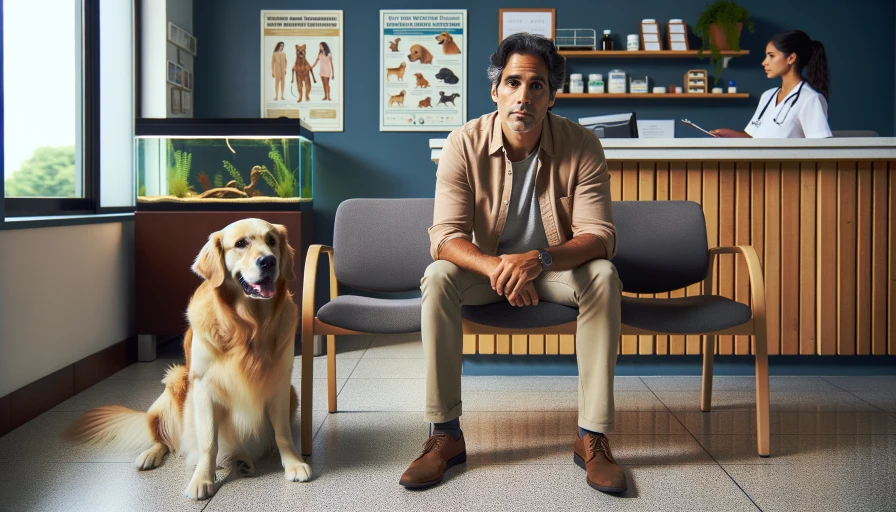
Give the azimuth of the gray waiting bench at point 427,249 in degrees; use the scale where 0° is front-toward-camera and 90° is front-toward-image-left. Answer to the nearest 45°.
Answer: approximately 0°

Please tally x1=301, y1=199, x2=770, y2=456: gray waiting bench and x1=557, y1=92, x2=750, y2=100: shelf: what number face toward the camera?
2

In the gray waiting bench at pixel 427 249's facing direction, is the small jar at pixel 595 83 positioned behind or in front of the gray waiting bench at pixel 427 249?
behind

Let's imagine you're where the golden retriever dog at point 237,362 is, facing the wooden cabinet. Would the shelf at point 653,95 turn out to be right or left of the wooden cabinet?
right

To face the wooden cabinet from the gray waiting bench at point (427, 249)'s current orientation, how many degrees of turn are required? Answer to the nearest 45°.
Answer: approximately 135° to its right

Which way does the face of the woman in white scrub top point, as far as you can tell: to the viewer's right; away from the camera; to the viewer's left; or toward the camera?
to the viewer's left

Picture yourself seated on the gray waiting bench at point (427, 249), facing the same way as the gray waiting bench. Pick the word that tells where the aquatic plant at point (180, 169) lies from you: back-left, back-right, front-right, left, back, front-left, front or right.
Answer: back-right

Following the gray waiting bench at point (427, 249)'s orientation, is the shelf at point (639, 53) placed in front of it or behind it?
behind
